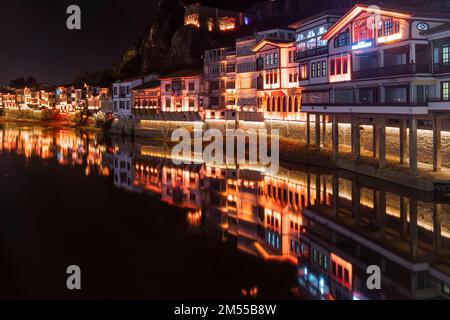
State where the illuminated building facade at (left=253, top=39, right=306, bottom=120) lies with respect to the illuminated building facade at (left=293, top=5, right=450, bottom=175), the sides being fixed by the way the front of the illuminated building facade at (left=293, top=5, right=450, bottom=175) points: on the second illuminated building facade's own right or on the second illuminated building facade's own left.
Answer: on the second illuminated building facade's own right

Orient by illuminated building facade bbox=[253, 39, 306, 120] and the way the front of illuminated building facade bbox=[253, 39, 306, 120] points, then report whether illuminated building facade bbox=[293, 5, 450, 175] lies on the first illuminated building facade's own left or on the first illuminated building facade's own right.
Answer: on the first illuminated building facade's own left

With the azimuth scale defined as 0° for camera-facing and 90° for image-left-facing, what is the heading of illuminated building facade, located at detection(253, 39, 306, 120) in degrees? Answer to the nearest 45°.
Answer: approximately 45°

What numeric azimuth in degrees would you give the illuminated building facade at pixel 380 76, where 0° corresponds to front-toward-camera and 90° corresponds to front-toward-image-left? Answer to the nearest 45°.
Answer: approximately 45°
